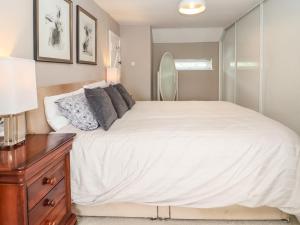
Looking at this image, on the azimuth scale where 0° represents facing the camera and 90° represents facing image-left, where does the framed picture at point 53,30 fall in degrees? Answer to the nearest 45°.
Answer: approximately 315°

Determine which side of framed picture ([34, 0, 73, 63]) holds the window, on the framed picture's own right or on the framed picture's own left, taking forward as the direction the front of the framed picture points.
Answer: on the framed picture's own left

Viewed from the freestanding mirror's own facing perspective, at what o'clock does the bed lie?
The bed is roughly at 12 o'clock from the freestanding mirror.

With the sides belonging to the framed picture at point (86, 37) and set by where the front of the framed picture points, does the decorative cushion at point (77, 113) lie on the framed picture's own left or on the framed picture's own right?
on the framed picture's own right

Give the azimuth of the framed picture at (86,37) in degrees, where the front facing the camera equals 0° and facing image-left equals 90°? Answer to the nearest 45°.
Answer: approximately 315°

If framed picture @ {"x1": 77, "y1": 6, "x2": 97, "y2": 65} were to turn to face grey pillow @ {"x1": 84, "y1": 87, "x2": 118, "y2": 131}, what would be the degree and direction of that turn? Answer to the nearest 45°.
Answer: approximately 45° to its right

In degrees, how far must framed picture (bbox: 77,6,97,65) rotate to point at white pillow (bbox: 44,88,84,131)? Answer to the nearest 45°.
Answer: approximately 45° to its right
